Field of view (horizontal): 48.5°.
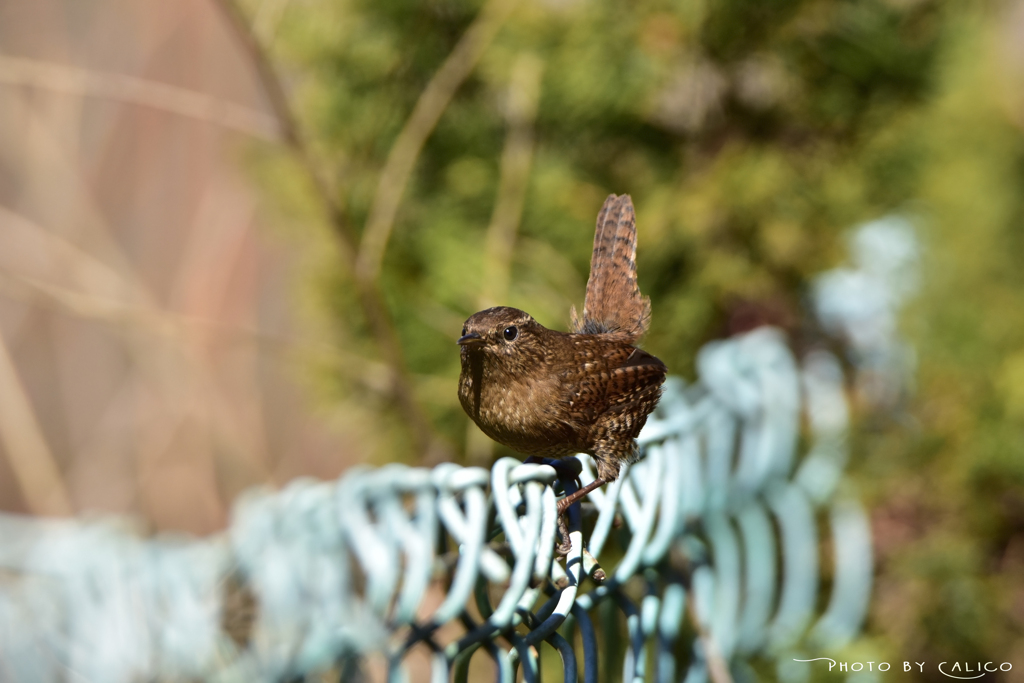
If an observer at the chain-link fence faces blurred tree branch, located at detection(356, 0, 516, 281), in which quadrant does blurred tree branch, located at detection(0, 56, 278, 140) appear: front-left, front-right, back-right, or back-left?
front-left

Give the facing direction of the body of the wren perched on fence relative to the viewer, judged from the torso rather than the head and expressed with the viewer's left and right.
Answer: facing the viewer and to the left of the viewer

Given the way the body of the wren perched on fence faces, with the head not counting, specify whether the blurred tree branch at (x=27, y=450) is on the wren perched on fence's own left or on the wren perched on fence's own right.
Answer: on the wren perched on fence's own right

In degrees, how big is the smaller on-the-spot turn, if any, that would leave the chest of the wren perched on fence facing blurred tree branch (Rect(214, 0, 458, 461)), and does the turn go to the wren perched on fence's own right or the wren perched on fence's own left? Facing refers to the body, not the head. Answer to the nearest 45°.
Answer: approximately 90° to the wren perched on fence's own right

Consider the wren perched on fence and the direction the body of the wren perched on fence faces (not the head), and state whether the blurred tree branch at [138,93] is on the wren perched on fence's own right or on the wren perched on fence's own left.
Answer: on the wren perched on fence's own right

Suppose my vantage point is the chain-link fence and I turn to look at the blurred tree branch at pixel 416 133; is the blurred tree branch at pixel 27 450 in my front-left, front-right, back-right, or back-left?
front-left
